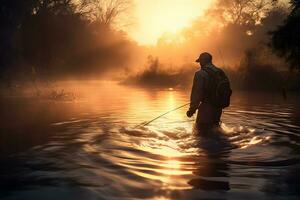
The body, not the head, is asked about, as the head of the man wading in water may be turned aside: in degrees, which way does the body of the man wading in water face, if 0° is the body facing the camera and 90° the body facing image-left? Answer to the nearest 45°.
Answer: approximately 135°

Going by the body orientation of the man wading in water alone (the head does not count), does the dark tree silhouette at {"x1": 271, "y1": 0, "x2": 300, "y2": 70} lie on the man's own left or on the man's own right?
on the man's own right
